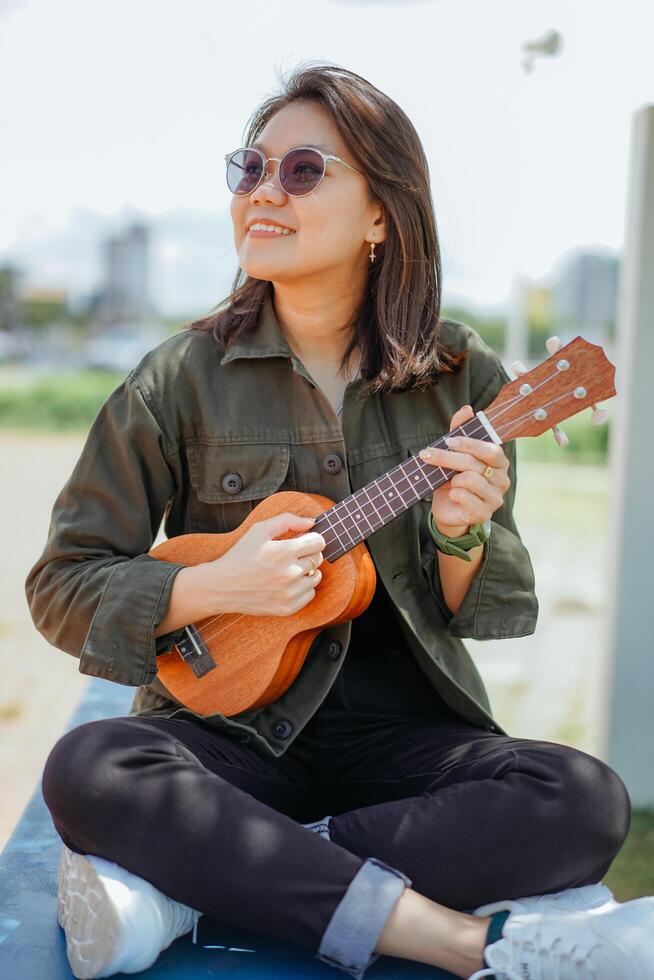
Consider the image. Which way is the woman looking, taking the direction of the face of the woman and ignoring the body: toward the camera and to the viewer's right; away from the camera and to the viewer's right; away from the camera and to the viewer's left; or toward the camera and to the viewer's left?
toward the camera and to the viewer's left

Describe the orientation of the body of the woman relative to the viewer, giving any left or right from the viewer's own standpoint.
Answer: facing the viewer
